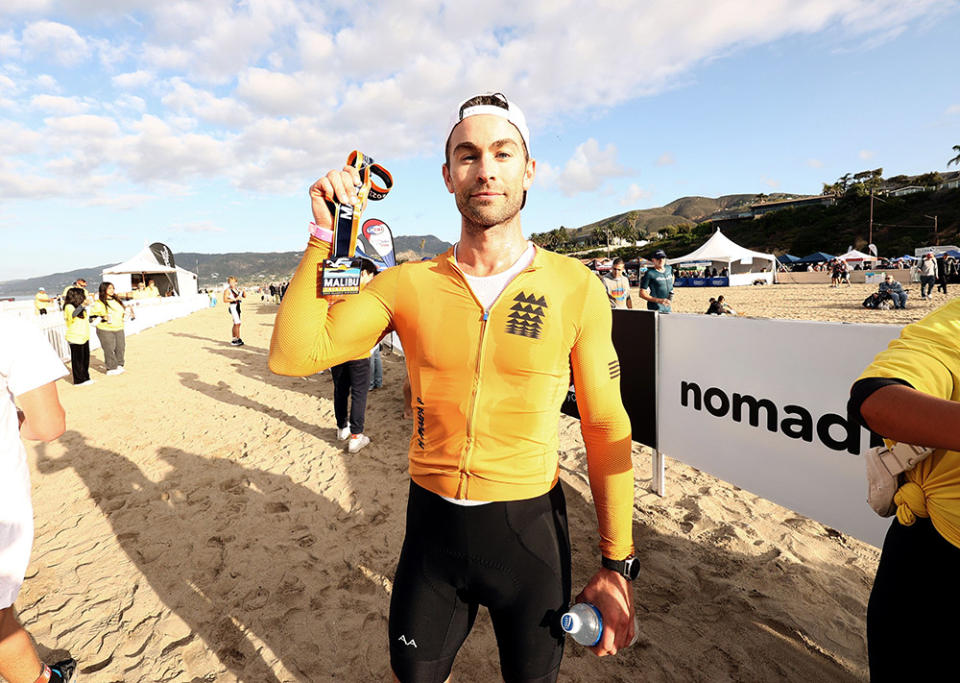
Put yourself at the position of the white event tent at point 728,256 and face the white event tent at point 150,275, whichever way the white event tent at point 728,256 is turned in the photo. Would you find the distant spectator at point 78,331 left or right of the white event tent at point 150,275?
left

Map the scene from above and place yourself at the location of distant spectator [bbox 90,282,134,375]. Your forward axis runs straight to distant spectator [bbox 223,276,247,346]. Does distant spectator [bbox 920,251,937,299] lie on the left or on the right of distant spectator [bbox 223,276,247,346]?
right

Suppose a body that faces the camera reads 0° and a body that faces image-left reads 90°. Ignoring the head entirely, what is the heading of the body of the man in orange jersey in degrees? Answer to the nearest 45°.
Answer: approximately 0°
